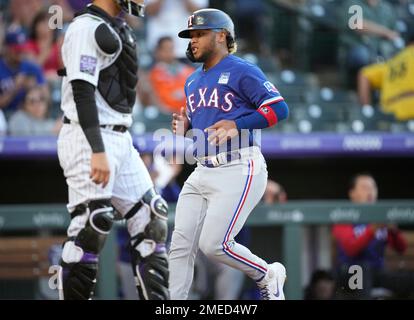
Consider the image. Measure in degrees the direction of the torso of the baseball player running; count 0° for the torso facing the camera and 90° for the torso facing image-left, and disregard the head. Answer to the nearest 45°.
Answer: approximately 45°

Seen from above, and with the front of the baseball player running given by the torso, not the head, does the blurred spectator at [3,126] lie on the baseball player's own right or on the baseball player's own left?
on the baseball player's own right

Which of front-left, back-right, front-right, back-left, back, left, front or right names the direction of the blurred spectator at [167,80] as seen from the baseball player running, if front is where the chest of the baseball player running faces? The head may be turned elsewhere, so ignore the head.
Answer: back-right

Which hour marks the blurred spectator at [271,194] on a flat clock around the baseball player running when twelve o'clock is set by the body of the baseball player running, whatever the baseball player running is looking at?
The blurred spectator is roughly at 5 o'clock from the baseball player running.

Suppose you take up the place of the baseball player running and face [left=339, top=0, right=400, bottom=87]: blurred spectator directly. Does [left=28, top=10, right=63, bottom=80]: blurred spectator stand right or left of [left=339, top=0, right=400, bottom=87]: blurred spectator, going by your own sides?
left

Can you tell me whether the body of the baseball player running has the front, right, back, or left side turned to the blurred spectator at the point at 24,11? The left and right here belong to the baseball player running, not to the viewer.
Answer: right

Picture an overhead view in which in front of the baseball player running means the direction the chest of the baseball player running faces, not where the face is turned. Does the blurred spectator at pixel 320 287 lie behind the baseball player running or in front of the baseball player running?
behind

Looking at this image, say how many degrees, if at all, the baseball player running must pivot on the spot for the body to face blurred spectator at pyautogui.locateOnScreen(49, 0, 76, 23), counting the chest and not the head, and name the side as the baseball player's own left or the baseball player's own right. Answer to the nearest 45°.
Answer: approximately 135° to the baseball player's own right

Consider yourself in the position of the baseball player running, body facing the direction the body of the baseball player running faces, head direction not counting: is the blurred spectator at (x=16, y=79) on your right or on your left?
on your right
